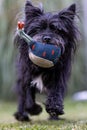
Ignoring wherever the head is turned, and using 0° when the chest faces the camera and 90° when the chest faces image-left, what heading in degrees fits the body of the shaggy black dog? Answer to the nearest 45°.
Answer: approximately 0°
